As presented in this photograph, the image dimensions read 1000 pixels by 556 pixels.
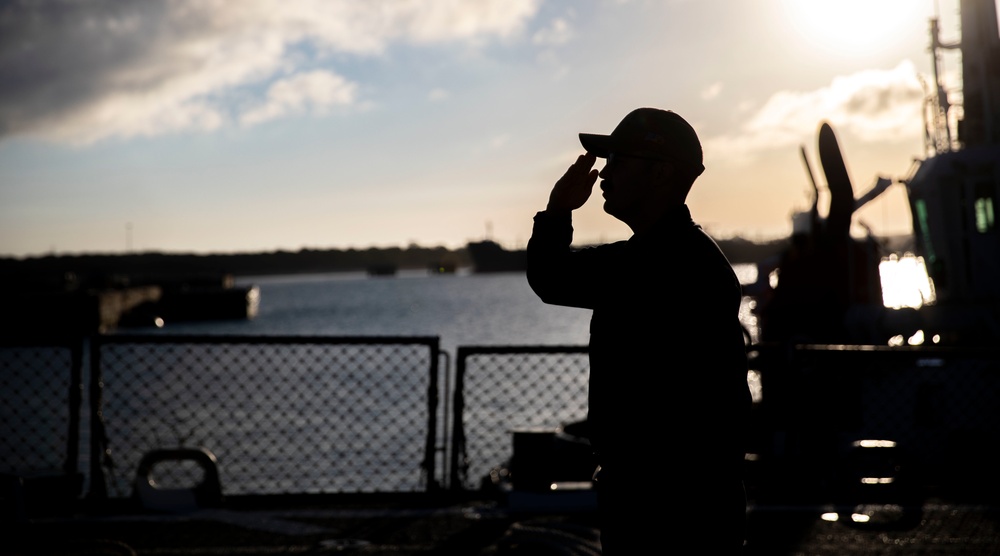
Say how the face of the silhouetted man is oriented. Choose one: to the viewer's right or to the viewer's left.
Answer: to the viewer's left

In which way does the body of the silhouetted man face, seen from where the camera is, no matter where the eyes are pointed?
to the viewer's left

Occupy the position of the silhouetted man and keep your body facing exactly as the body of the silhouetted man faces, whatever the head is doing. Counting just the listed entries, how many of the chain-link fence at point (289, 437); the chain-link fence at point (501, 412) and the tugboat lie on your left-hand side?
0

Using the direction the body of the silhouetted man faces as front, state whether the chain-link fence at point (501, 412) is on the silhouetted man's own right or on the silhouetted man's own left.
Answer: on the silhouetted man's own right
